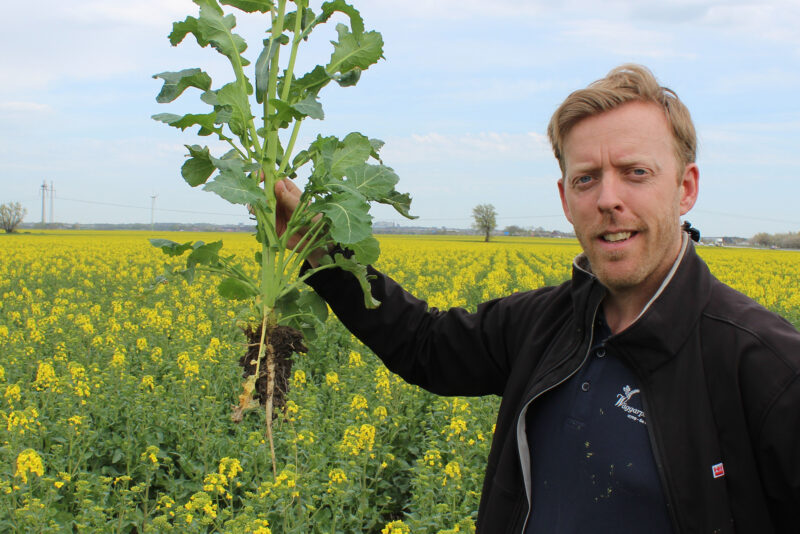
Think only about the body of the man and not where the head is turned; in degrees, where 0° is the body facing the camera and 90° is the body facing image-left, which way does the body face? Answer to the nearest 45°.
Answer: approximately 45°

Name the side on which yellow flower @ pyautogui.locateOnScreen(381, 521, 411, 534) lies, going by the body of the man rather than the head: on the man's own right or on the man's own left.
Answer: on the man's own right

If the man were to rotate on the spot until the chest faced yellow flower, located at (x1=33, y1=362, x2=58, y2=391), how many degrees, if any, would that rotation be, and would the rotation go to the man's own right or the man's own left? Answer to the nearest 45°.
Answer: approximately 90° to the man's own right

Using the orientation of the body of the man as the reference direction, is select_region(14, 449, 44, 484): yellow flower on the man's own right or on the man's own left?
on the man's own right

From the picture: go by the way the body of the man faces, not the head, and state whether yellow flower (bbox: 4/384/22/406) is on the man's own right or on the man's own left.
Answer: on the man's own right

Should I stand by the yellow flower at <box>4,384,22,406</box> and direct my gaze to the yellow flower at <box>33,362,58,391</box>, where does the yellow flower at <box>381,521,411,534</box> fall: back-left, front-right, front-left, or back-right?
back-right
